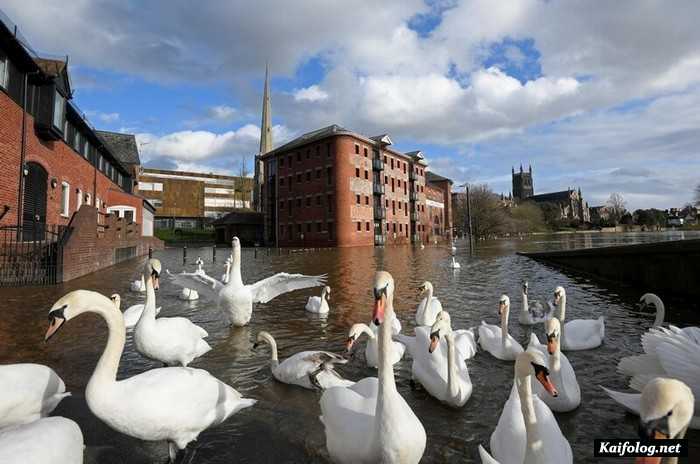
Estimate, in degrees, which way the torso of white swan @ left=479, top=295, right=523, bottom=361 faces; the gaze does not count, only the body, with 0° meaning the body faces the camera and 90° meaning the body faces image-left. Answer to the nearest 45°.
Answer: approximately 315°

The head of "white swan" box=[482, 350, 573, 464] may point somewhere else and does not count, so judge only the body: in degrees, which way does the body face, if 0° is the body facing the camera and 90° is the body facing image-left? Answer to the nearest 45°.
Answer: approximately 0°

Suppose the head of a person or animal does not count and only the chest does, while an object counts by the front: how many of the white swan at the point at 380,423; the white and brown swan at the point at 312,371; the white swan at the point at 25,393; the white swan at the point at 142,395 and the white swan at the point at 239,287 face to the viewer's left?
3

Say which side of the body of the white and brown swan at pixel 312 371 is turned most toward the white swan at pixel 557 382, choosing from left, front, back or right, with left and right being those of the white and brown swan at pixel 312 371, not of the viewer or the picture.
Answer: back

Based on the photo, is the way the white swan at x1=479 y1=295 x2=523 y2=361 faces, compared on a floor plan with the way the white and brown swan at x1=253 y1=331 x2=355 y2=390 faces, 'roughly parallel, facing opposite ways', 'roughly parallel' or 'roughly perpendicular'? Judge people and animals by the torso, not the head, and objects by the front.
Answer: roughly perpendicular

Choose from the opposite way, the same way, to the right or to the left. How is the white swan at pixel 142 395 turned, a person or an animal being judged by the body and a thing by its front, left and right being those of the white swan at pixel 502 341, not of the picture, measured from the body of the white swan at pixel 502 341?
to the right

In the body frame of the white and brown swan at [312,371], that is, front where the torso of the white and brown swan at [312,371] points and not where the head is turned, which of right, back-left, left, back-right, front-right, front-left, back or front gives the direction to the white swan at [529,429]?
back-left

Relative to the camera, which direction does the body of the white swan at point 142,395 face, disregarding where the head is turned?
to the viewer's left

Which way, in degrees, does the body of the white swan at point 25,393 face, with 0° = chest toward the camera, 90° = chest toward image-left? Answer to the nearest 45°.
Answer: approximately 90°

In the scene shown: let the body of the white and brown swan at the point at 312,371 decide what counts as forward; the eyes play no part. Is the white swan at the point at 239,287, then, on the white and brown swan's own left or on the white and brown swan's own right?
on the white and brown swan's own right

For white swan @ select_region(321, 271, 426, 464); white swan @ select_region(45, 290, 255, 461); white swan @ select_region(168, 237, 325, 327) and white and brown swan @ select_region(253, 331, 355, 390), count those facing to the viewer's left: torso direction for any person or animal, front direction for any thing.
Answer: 2
